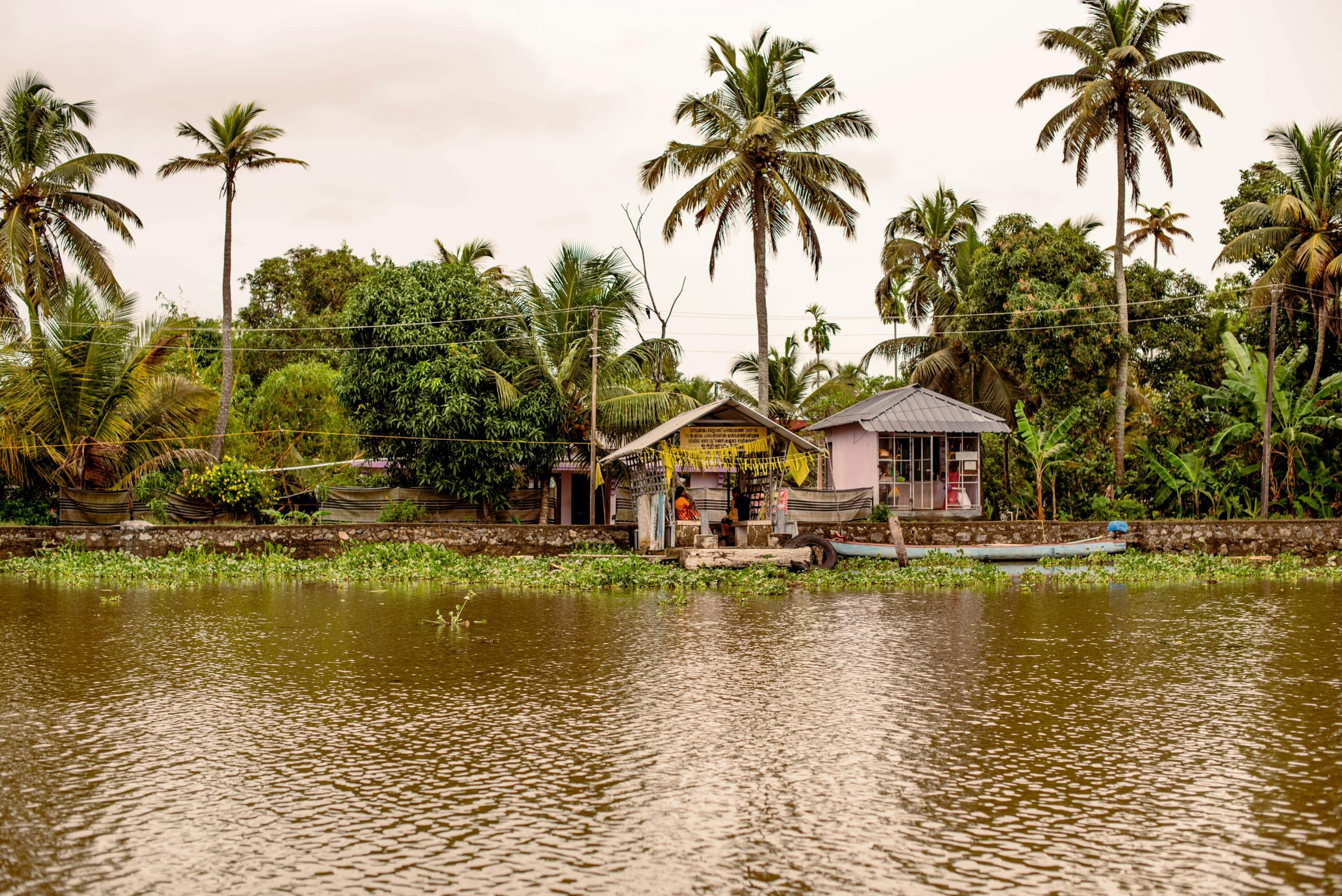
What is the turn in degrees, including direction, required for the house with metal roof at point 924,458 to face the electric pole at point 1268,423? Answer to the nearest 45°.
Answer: approximately 90° to its left

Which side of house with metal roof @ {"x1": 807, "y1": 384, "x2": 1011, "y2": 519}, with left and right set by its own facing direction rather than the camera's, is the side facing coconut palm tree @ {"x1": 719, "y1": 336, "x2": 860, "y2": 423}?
back

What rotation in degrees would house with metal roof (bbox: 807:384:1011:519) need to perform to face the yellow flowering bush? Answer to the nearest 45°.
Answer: approximately 45° to its right

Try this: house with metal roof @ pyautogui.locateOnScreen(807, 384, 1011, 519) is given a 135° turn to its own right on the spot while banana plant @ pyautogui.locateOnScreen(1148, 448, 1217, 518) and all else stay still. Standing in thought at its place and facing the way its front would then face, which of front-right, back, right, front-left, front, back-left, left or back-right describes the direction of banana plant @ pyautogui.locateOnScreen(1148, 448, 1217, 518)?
back-right

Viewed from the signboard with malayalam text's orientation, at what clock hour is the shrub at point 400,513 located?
The shrub is roughly at 4 o'clock from the signboard with malayalam text.

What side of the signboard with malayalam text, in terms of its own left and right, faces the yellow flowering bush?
right

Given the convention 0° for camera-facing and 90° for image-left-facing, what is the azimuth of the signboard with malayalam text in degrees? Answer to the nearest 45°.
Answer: approximately 0°

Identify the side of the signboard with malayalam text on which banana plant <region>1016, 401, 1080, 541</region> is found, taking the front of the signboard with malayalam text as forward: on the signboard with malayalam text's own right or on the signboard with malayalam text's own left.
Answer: on the signboard with malayalam text's own left

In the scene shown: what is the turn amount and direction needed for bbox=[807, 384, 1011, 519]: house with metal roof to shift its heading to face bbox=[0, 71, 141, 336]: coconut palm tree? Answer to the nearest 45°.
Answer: approximately 90° to its right

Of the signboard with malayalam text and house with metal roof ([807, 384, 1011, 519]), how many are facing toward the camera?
2
